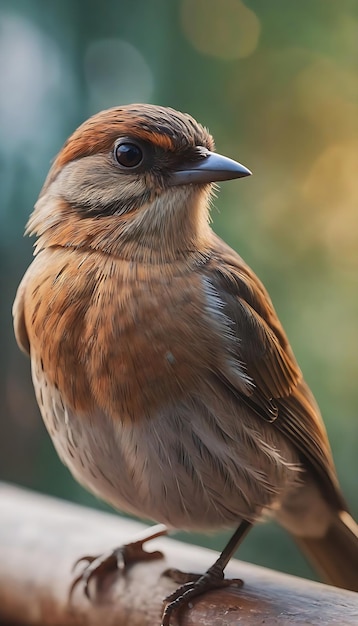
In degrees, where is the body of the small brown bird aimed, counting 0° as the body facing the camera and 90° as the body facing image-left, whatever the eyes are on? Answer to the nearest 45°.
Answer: approximately 45°
